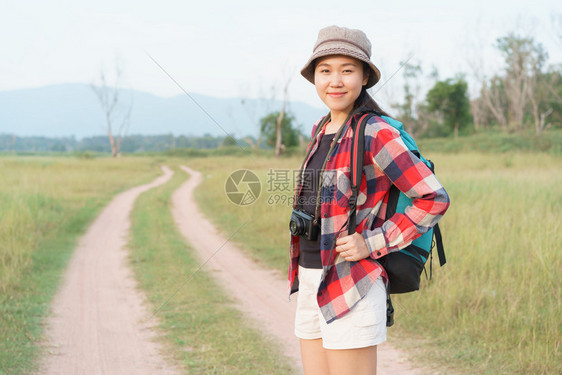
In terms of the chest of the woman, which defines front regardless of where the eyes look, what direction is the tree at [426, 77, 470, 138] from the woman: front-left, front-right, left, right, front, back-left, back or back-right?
back-right

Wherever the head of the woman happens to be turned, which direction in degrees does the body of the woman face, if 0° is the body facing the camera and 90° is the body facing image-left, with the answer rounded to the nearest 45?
approximately 45°

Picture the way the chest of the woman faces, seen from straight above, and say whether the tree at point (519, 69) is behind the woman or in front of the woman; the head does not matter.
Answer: behind

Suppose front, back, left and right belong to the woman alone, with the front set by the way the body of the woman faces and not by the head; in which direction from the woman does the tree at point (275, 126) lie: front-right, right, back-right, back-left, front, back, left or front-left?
back-right

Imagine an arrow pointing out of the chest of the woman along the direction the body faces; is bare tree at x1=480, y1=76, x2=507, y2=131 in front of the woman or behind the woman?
behind
